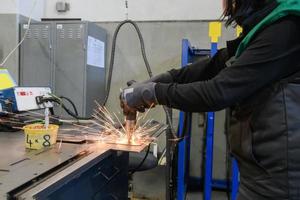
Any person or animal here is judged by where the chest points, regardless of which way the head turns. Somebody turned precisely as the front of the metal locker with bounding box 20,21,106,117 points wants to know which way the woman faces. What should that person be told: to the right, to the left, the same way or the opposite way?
to the right

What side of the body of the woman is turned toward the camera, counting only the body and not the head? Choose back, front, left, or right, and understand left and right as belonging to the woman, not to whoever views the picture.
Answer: left

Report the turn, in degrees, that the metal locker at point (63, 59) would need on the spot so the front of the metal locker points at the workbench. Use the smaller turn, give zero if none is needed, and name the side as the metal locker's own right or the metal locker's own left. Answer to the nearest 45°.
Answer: approximately 45° to the metal locker's own left

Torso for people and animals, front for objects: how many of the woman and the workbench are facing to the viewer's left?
1

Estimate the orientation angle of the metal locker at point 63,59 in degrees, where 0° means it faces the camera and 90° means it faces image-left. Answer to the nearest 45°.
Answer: approximately 45°
